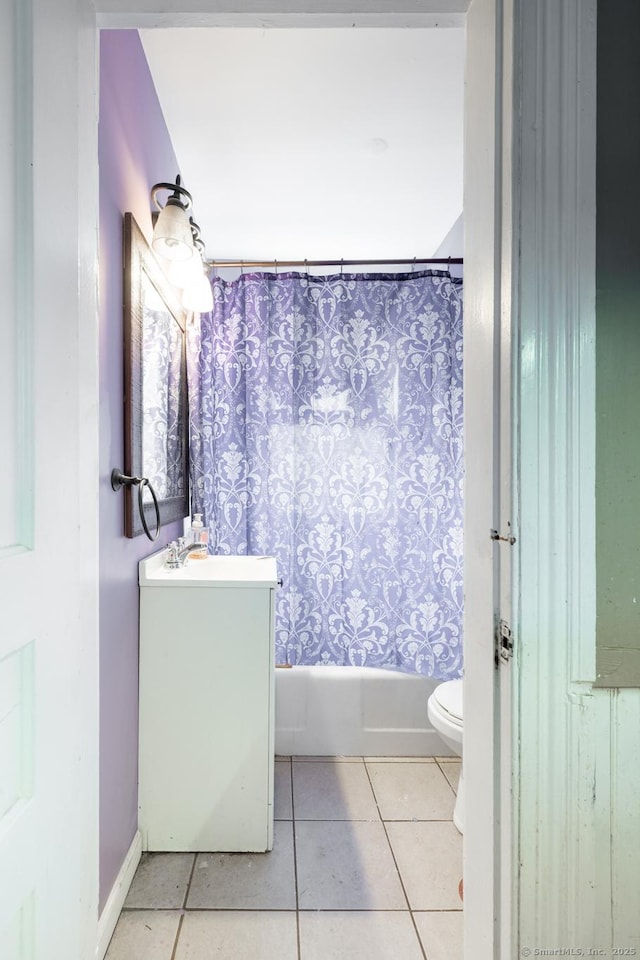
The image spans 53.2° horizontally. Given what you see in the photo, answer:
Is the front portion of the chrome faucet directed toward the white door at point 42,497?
no

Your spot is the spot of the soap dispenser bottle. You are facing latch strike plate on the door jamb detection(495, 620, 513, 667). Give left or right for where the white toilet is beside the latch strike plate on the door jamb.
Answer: left

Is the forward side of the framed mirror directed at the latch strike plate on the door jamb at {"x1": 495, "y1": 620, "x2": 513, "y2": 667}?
no

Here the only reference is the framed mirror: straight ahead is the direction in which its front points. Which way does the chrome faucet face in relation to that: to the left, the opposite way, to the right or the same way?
the same way

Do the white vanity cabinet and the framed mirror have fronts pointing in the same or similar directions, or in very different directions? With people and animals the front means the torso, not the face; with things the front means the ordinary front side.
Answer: same or similar directions

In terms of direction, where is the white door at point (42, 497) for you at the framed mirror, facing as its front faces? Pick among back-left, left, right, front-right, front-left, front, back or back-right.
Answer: right

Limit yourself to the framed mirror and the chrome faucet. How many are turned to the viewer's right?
2

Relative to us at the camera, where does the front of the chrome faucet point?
facing to the right of the viewer

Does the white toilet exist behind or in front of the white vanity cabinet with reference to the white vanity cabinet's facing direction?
in front

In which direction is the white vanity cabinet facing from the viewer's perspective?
to the viewer's right

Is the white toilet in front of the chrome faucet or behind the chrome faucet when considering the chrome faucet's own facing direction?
in front

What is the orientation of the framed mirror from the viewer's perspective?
to the viewer's right
